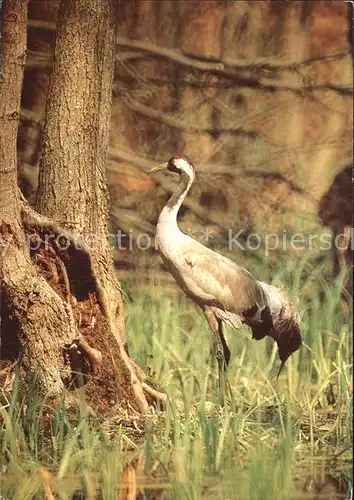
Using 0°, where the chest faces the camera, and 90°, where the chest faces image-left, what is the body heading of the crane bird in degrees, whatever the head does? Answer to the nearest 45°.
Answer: approximately 90°
